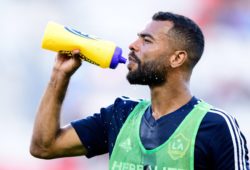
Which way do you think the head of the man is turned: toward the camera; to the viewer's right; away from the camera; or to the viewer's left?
to the viewer's left

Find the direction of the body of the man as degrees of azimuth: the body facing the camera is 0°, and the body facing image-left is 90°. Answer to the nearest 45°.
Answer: approximately 45°
